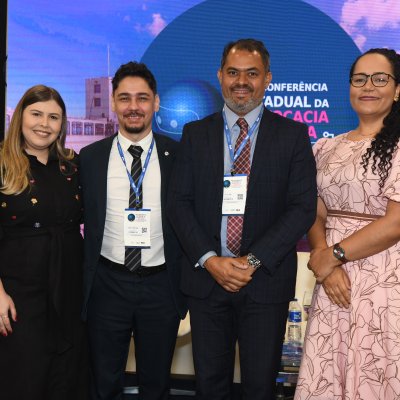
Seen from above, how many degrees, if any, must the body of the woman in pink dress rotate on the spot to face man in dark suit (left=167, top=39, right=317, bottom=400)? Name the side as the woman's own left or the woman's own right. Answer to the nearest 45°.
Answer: approximately 45° to the woman's own right

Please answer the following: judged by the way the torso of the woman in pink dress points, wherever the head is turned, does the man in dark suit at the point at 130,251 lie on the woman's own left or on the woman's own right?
on the woman's own right

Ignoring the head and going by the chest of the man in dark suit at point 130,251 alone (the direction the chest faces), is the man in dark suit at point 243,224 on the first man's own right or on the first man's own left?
on the first man's own left

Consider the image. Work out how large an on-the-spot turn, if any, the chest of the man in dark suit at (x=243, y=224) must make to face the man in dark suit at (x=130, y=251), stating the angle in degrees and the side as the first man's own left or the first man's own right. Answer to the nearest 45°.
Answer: approximately 135° to the first man's own right

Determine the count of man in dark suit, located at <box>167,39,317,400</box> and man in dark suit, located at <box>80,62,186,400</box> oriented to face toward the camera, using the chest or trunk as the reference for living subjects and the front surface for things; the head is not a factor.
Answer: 2

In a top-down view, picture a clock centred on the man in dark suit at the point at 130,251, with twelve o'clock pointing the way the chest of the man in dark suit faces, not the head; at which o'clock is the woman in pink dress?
The woman in pink dress is roughly at 10 o'clock from the man in dark suit.

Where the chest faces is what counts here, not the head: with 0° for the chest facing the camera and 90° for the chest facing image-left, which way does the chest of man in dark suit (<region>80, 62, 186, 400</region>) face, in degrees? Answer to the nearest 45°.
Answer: approximately 0°
